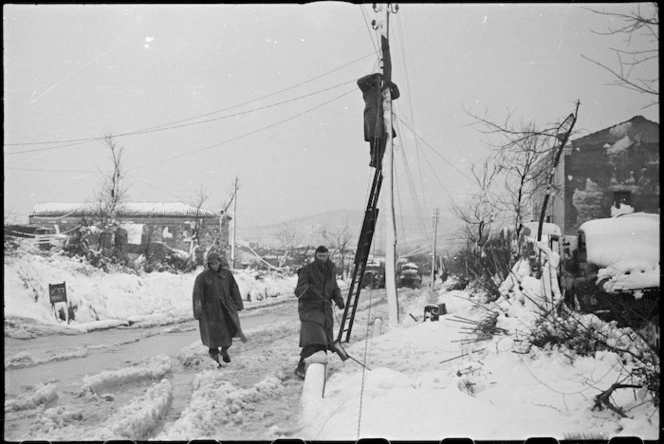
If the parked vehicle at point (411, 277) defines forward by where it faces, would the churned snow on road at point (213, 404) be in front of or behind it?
in front

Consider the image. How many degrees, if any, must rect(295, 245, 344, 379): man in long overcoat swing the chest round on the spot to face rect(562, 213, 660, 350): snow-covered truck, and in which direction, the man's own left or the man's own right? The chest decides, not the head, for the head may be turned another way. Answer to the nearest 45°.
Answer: approximately 90° to the man's own left

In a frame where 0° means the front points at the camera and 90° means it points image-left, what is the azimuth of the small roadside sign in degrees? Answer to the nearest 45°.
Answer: approximately 0°

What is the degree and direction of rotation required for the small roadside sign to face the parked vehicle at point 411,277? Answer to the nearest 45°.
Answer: approximately 135° to its left
